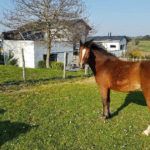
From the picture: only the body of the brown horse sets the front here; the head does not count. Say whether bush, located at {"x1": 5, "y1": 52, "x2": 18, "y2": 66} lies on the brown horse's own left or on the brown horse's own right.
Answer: on the brown horse's own right

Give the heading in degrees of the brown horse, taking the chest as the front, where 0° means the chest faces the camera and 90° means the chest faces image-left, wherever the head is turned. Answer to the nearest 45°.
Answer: approximately 90°

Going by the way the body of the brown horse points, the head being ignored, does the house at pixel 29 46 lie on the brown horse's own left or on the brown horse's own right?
on the brown horse's own right
